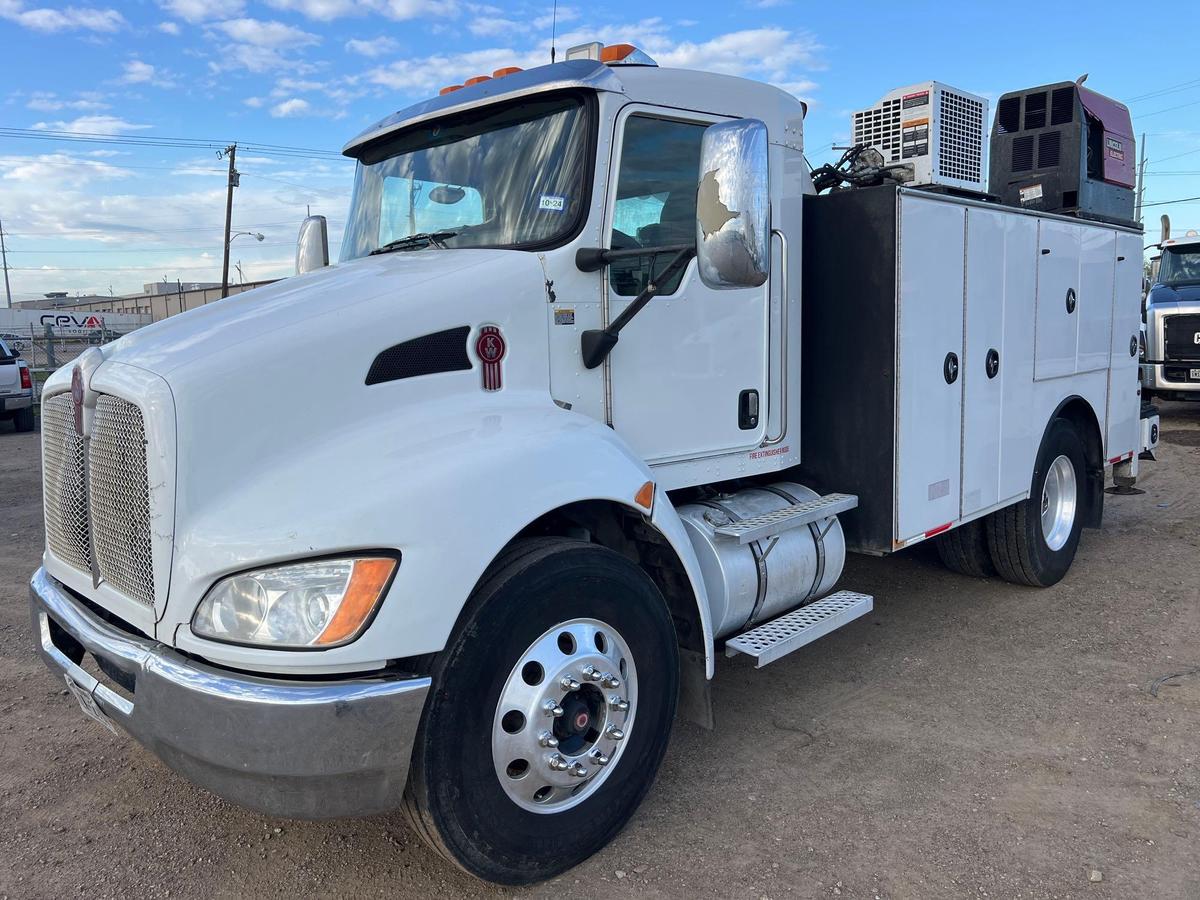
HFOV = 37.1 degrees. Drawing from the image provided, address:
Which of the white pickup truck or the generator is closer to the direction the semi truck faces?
the generator

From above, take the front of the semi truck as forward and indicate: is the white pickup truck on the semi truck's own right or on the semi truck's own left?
on the semi truck's own right

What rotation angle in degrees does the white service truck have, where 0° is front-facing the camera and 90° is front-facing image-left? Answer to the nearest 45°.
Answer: approximately 45°

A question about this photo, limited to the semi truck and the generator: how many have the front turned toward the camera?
1

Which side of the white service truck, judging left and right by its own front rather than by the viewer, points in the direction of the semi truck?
back
